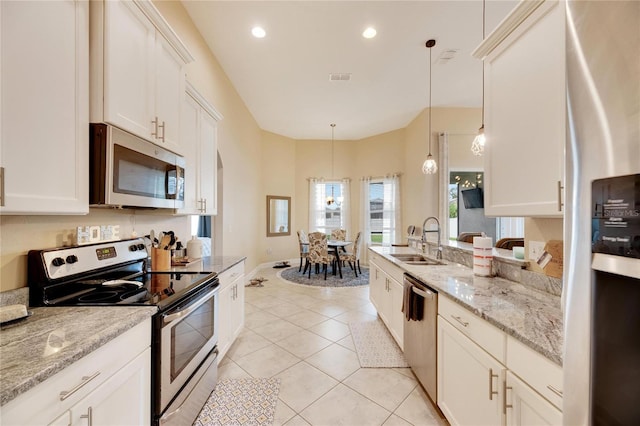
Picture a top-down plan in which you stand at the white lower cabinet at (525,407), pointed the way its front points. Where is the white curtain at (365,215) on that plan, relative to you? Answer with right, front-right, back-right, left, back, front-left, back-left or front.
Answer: right

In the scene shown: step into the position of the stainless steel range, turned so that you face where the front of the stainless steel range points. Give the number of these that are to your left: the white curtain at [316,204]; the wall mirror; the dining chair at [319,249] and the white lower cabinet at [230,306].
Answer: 4

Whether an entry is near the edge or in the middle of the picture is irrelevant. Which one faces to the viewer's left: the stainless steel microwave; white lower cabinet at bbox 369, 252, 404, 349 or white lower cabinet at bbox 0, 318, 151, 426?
white lower cabinet at bbox 369, 252, 404, 349

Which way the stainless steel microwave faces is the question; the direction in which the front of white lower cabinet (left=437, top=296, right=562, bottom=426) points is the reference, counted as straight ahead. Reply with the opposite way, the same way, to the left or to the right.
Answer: the opposite way

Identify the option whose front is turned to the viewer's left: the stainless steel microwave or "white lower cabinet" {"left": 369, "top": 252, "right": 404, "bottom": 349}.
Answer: the white lower cabinet

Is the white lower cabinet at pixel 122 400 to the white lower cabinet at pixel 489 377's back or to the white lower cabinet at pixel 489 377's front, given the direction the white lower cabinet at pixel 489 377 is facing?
to the front

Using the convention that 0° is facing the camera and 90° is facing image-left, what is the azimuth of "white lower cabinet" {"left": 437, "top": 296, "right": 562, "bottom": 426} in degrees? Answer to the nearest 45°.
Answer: approximately 45°

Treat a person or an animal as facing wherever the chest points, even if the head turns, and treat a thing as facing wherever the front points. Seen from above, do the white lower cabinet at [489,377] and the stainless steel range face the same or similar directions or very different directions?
very different directions

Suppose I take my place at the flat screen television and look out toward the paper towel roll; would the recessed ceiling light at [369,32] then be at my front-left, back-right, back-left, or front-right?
front-right

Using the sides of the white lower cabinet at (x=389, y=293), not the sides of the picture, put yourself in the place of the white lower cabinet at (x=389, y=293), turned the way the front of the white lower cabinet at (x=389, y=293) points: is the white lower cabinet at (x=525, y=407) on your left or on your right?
on your left

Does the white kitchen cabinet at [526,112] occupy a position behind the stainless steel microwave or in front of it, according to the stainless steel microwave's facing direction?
in front

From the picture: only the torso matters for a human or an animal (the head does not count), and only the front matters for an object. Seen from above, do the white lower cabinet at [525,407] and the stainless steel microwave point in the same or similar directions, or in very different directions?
very different directions

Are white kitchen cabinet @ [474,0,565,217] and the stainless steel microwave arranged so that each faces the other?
yes

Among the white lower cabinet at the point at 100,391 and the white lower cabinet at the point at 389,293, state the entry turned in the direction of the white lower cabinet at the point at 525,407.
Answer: the white lower cabinet at the point at 100,391

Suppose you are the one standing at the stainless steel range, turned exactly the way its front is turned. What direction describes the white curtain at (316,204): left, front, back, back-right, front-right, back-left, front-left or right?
left

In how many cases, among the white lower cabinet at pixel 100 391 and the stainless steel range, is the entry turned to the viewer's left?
0

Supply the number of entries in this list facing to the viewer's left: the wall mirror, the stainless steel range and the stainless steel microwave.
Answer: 0

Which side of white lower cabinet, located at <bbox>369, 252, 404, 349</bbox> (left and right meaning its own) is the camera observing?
left

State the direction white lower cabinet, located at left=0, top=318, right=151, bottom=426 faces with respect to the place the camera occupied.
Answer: facing the viewer and to the right of the viewer
